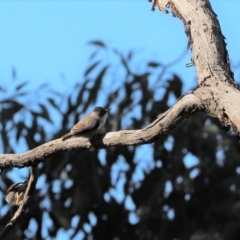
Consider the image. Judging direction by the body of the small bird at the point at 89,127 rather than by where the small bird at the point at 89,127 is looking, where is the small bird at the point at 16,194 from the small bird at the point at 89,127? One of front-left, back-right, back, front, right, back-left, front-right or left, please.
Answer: back-left

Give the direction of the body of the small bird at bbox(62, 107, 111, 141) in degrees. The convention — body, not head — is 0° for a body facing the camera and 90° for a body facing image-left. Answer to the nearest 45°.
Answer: approximately 270°
